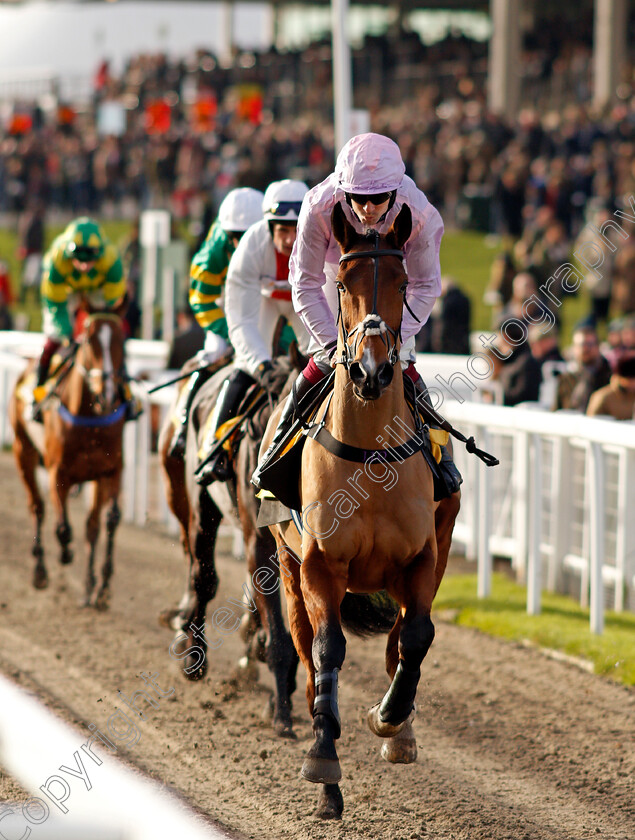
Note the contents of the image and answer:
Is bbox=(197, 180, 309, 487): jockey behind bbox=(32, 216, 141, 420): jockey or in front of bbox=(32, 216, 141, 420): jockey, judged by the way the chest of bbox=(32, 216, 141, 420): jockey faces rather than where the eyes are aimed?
in front

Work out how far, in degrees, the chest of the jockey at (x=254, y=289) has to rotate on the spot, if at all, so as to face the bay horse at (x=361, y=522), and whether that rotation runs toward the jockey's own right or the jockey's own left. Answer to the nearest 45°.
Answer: approximately 45° to the jockey's own right

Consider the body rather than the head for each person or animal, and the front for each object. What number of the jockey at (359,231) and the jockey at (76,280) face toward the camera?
2

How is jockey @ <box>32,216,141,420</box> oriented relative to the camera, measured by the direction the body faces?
toward the camera

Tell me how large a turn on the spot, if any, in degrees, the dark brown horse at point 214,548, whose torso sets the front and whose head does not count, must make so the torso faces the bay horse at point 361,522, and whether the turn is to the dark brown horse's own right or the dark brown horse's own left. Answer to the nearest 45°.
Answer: approximately 45° to the dark brown horse's own right

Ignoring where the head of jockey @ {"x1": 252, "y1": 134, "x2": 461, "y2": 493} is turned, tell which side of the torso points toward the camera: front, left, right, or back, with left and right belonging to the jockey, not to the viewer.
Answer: front

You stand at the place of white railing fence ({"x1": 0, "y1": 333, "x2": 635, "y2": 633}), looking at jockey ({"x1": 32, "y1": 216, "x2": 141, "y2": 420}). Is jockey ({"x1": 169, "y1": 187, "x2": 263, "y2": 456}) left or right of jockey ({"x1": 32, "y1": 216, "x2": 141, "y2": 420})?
left

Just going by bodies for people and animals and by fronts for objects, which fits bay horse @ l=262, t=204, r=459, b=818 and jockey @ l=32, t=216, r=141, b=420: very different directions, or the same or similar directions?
same or similar directions

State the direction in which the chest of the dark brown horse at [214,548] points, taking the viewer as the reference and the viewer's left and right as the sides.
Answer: facing the viewer and to the right of the viewer
